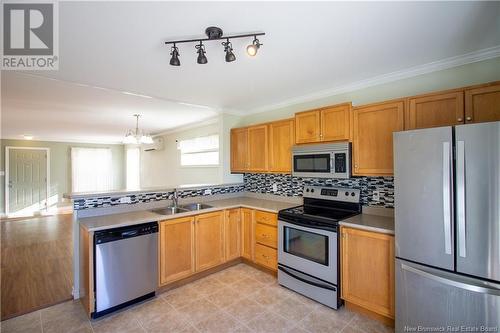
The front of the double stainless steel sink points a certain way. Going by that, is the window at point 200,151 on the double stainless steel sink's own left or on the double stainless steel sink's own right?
on the double stainless steel sink's own left

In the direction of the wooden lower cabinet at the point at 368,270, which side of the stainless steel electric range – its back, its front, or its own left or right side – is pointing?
left

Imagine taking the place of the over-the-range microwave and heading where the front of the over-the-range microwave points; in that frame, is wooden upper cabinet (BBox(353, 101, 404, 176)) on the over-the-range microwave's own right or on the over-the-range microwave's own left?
on the over-the-range microwave's own left

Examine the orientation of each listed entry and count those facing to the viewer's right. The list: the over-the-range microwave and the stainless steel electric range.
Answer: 0

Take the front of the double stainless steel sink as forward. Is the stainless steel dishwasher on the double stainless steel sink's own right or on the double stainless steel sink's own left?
on the double stainless steel sink's own right

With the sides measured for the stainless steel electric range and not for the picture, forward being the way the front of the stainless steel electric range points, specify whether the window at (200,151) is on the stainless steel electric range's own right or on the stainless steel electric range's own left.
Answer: on the stainless steel electric range's own right

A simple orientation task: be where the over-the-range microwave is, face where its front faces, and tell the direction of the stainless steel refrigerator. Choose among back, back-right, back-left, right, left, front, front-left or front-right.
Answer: left

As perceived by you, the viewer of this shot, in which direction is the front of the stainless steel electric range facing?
facing the viewer and to the left of the viewer
